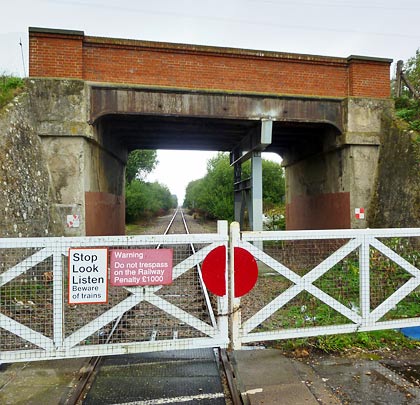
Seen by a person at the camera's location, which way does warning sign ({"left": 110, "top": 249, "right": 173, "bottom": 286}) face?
facing the viewer

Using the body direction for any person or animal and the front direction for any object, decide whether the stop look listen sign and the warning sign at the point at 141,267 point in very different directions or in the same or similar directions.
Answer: same or similar directions

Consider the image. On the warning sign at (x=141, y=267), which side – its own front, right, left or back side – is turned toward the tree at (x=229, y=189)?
back

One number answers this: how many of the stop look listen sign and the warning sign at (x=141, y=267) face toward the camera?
2

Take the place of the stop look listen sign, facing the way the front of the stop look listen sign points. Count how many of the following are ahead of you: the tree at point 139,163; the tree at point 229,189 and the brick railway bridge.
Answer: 0

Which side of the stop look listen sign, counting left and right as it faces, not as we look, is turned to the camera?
front

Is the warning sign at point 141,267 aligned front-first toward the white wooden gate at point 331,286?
no

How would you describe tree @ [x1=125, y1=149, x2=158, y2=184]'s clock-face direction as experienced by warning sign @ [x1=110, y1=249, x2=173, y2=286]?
The tree is roughly at 6 o'clock from the warning sign.

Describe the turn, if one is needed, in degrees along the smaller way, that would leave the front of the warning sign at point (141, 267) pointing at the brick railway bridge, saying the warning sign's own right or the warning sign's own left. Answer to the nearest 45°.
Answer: approximately 180°
